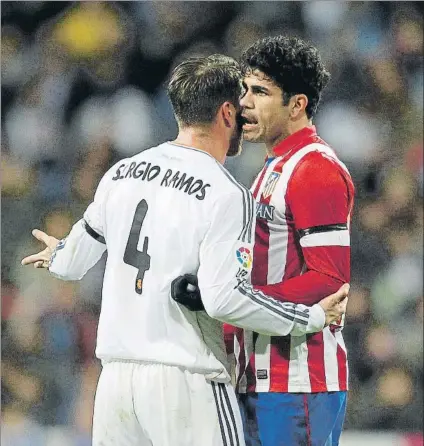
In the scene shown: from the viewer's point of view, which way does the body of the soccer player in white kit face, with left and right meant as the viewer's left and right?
facing away from the viewer and to the right of the viewer

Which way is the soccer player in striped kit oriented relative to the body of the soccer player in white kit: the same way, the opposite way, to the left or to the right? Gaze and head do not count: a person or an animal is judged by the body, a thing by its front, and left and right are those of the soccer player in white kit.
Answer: the opposite way

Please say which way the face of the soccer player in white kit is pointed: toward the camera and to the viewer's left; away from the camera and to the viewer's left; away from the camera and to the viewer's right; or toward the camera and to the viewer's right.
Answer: away from the camera and to the viewer's right

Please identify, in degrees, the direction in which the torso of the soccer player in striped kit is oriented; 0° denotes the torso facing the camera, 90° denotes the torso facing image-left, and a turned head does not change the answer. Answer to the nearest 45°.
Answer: approximately 45°
